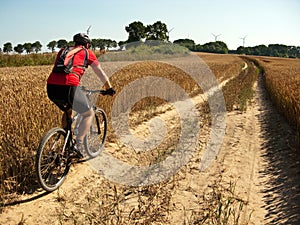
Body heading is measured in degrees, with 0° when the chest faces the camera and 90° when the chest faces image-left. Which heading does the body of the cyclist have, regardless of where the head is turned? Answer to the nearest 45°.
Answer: approximately 225°

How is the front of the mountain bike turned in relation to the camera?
facing away from the viewer and to the right of the viewer
